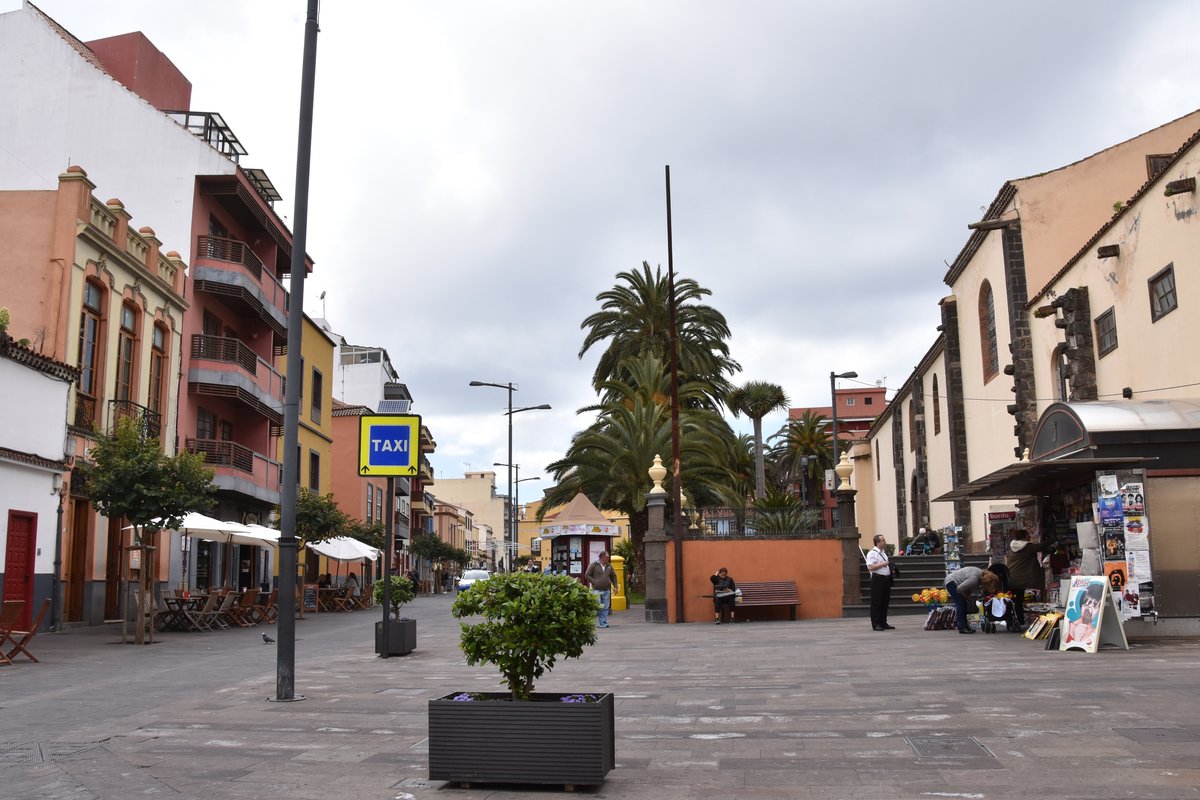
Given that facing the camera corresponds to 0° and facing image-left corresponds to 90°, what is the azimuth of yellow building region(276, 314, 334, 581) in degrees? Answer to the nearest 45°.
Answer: approximately 315°

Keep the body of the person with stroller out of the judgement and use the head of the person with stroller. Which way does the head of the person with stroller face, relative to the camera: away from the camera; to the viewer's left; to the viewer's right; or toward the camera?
to the viewer's right

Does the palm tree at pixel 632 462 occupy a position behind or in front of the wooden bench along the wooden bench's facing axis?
behind

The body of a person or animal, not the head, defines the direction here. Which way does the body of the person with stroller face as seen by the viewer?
to the viewer's right

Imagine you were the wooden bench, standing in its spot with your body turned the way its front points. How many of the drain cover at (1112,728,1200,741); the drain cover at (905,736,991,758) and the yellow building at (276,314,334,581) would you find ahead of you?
2

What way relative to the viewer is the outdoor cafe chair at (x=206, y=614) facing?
to the viewer's left

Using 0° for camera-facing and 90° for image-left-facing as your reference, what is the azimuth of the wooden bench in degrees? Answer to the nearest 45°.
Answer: approximately 0°

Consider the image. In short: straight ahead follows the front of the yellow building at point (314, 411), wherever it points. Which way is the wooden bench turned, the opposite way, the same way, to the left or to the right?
to the right

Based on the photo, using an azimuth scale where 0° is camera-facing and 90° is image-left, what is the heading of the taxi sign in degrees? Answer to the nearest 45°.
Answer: approximately 0°
